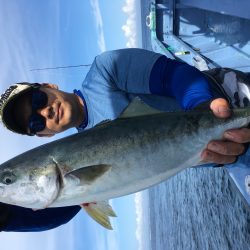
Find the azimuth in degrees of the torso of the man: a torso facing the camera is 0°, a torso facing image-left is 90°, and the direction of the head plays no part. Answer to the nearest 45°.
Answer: approximately 0°
